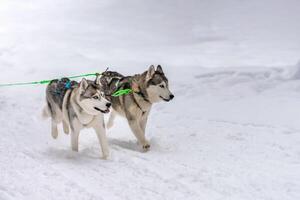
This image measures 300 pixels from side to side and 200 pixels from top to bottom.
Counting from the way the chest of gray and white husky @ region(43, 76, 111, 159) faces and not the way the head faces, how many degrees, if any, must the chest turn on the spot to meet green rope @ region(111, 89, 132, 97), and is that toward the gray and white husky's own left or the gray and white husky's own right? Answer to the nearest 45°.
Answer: approximately 90° to the gray and white husky's own left

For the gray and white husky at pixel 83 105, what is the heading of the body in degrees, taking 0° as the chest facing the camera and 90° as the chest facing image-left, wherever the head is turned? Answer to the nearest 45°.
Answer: approximately 315°

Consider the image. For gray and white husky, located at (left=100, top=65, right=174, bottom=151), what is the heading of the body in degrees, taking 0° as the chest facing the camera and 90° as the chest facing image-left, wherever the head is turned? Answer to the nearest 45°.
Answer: approximately 315°

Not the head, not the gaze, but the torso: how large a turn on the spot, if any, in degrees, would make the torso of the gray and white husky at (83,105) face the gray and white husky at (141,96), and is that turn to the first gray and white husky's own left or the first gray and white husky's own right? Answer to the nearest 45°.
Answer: approximately 90° to the first gray and white husky's own left
